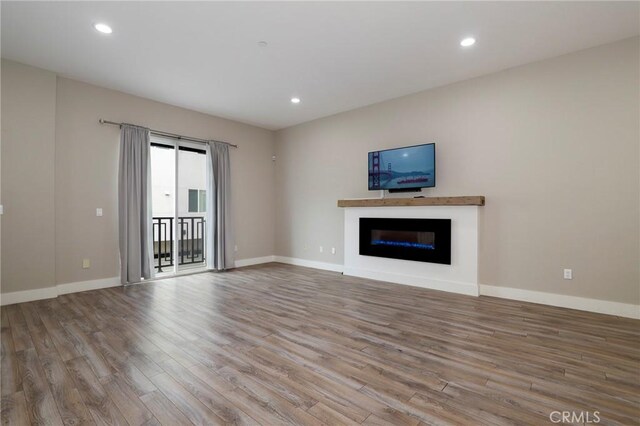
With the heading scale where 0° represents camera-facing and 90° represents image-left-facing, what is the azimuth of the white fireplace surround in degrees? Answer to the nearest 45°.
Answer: approximately 45°

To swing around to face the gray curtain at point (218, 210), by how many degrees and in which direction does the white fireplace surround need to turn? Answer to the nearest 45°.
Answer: approximately 45° to its right

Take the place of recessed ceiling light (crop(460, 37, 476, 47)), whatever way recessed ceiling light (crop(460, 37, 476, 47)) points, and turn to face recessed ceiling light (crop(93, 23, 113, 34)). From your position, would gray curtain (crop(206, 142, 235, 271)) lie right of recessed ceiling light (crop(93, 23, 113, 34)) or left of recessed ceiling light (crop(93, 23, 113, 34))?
right

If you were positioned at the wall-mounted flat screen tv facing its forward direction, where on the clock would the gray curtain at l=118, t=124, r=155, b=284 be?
The gray curtain is roughly at 1 o'clock from the wall-mounted flat screen tv.

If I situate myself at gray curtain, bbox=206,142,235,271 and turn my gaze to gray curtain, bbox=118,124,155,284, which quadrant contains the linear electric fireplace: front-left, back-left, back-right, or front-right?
back-left

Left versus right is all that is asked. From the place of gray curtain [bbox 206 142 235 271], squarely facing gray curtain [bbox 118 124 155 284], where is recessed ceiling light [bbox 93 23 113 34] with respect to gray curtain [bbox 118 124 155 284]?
left

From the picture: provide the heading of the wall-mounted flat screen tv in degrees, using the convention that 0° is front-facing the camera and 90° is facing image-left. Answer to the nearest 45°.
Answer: approximately 45°

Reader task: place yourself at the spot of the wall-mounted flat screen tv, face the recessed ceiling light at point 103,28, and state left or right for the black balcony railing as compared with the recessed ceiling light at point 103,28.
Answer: right
